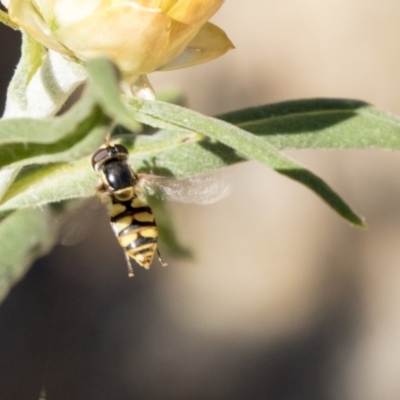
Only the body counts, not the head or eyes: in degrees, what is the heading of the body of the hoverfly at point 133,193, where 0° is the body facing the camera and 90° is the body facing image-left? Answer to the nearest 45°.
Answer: approximately 180°
